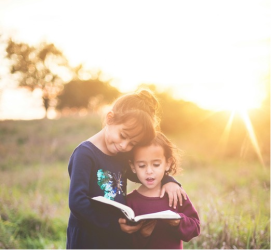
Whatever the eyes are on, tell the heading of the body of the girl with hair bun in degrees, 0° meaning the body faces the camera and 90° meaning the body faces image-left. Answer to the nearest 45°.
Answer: approximately 315°

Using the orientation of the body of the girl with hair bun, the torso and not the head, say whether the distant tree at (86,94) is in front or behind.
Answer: behind

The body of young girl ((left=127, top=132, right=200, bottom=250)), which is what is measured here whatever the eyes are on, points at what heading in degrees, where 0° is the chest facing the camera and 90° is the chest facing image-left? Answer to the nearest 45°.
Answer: approximately 0°
